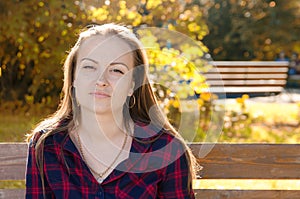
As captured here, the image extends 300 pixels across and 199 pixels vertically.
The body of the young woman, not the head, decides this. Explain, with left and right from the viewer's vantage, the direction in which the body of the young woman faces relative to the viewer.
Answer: facing the viewer

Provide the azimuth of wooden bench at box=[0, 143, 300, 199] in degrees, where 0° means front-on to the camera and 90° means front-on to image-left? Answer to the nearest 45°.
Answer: approximately 0°

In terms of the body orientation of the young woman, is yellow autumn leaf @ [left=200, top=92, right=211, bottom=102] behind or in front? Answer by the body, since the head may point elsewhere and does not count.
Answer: behind

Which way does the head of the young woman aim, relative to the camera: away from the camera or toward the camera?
toward the camera

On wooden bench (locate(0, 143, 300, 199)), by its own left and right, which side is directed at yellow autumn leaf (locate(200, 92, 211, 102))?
back
